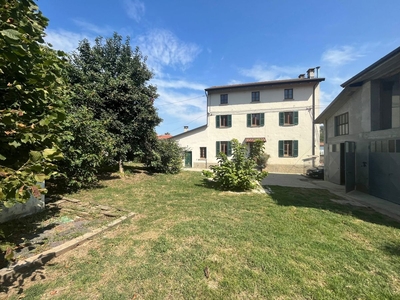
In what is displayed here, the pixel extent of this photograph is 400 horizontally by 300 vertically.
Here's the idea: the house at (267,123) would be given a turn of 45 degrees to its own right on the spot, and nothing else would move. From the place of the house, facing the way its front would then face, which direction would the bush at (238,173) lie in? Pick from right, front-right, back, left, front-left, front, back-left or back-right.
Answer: front-left

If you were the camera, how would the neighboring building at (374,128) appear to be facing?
facing the viewer and to the left of the viewer

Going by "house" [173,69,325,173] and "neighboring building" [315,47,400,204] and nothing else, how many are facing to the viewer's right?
0

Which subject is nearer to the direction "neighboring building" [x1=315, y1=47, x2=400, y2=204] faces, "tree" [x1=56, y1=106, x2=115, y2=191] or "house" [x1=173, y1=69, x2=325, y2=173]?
the tree

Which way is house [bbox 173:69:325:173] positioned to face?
toward the camera

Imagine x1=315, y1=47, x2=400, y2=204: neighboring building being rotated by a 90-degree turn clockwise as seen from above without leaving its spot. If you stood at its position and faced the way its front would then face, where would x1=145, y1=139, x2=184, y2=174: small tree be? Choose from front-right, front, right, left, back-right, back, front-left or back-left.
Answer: front-left

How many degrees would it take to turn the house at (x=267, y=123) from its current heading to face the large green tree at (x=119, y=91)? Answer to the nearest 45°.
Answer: approximately 45° to its right

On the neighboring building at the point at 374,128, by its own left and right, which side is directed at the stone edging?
front

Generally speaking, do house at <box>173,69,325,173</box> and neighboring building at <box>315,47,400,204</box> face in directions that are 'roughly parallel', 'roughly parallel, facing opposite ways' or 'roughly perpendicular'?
roughly perpendicular

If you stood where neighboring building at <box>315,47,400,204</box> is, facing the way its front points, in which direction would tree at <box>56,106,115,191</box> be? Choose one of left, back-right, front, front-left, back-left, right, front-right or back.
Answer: front

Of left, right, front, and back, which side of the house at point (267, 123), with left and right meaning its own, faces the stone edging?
front
